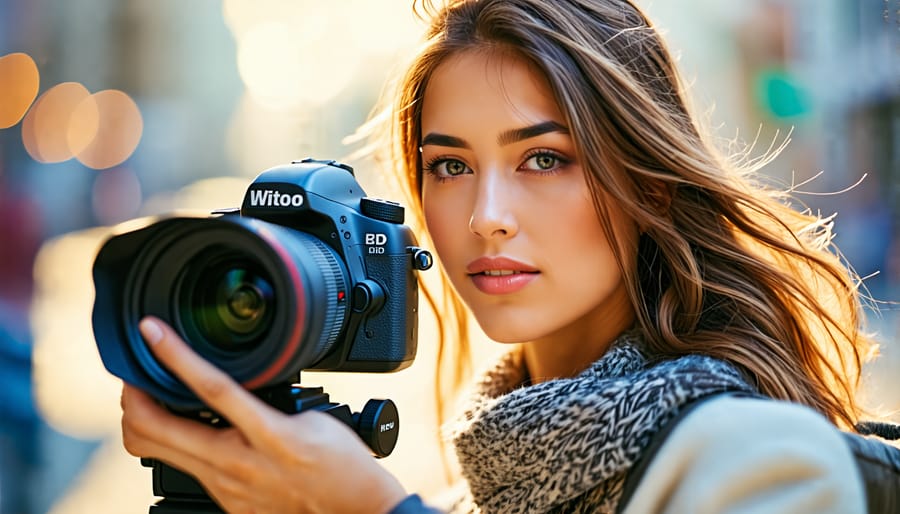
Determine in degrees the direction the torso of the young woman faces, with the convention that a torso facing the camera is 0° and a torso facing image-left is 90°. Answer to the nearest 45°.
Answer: approximately 45°
